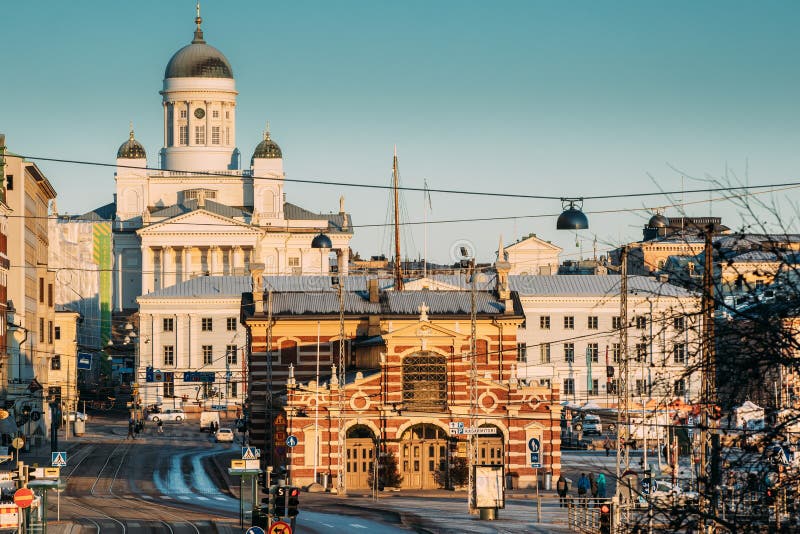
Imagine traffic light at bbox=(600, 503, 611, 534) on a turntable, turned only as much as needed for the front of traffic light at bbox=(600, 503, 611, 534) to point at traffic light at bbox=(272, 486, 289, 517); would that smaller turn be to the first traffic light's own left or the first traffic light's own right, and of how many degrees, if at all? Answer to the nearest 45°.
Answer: approximately 45° to the first traffic light's own right

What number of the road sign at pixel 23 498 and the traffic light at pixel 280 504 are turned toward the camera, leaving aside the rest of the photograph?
2

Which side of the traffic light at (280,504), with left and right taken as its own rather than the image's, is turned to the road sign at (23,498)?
right

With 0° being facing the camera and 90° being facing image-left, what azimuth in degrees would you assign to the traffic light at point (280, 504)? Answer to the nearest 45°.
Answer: approximately 0°

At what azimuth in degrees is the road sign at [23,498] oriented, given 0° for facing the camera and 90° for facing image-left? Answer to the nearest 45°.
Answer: approximately 0°

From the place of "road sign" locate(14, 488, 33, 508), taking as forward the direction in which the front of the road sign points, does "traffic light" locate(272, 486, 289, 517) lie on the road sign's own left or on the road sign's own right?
on the road sign's own left
